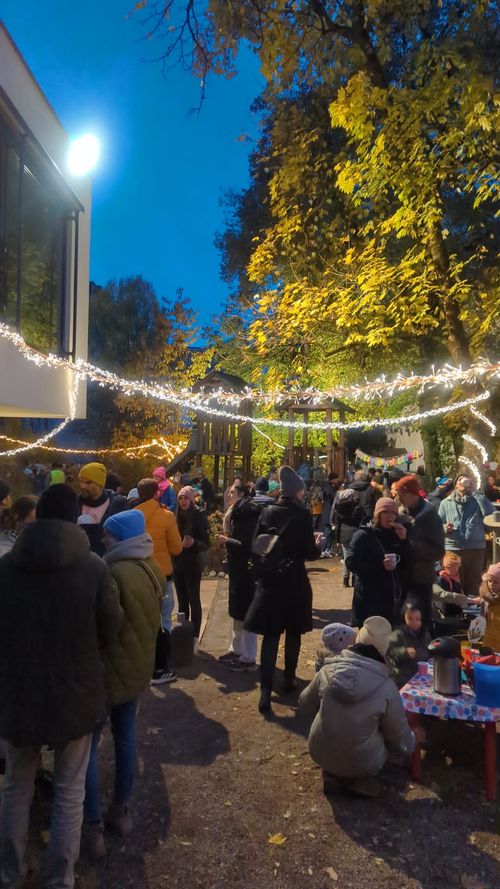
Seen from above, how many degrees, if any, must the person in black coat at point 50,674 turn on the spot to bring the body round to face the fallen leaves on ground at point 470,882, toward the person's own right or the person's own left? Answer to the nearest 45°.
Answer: approximately 90° to the person's own right

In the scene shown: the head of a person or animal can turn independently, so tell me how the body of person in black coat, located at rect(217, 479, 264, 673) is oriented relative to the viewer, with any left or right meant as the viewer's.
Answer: facing to the left of the viewer

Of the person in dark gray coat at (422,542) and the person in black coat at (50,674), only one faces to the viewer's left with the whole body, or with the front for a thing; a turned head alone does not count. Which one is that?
the person in dark gray coat at (422,542)

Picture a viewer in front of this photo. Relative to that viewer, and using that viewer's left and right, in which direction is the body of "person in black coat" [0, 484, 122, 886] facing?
facing away from the viewer

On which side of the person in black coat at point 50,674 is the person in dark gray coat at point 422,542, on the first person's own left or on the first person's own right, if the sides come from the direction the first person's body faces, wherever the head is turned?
on the first person's own right

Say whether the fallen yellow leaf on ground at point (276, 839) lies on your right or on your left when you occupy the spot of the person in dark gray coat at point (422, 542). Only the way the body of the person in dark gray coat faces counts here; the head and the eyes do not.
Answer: on your left

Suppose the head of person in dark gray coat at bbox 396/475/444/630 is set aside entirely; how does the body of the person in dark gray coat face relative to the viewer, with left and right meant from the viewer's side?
facing to the left of the viewer

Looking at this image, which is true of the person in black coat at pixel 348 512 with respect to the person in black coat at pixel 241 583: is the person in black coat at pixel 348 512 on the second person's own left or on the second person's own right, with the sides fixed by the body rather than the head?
on the second person's own right

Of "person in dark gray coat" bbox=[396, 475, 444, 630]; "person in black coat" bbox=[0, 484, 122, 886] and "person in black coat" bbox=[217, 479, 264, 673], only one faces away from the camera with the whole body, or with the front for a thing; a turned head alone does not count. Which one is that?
"person in black coat" bbox=[0, 484, 122, 886]

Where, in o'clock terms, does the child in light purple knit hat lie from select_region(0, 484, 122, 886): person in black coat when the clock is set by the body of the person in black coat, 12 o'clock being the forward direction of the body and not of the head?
The child in light purple knit hat is roughly at 2 o'clock from the person in black coat.

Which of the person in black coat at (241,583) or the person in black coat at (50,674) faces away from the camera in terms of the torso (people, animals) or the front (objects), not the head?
the person in black coat at (50,674)
